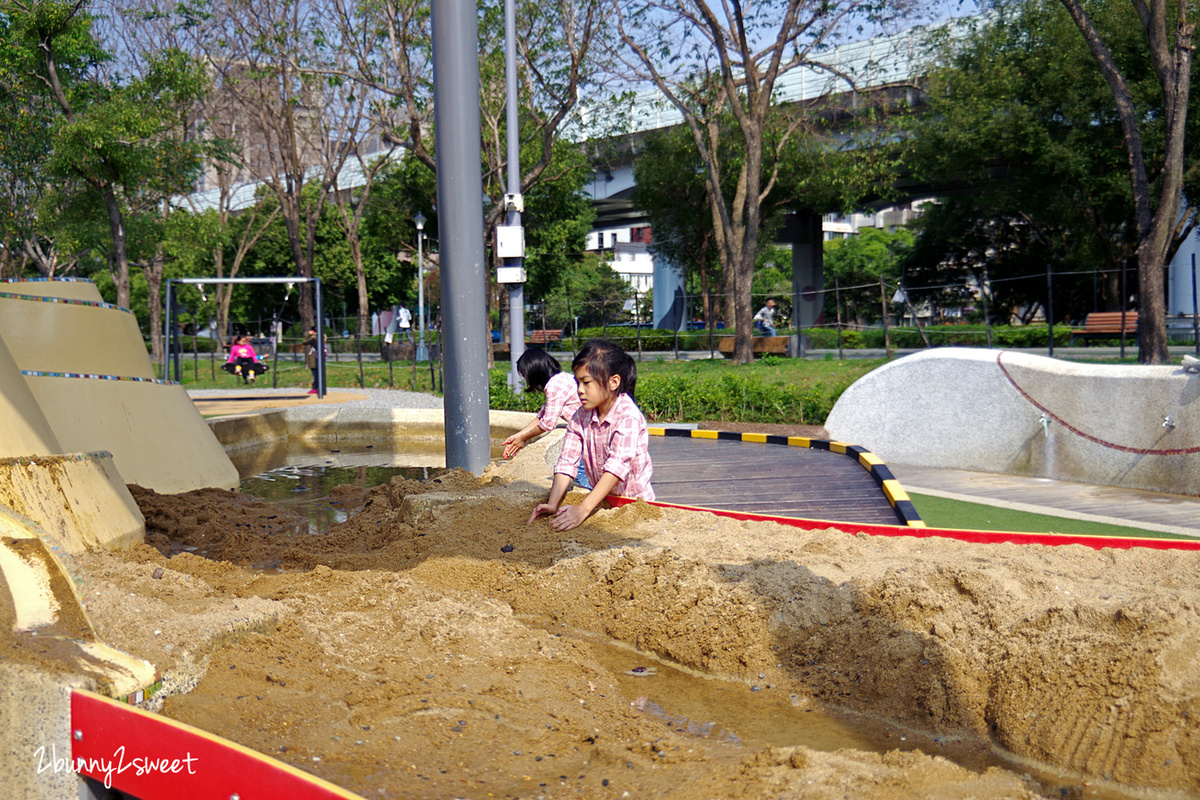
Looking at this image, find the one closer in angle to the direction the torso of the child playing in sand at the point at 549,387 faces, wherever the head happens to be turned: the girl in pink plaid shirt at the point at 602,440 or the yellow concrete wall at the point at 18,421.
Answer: the yellow concrete wall

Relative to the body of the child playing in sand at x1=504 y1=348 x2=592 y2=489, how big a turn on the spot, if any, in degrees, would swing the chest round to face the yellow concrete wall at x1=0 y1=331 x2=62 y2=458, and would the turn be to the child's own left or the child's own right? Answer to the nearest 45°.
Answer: approximately 45° to the child's own left

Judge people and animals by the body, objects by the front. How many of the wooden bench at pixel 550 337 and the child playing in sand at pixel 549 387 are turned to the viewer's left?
1

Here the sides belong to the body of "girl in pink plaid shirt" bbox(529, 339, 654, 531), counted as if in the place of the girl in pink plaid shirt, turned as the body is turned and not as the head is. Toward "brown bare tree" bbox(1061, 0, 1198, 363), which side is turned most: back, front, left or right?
back

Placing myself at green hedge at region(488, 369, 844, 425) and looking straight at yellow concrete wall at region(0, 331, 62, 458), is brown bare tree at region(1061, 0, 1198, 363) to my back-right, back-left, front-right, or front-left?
back-left

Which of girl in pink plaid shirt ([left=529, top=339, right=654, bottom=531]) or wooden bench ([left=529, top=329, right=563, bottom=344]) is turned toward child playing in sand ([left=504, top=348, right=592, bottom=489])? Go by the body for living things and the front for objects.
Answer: the wooden bench

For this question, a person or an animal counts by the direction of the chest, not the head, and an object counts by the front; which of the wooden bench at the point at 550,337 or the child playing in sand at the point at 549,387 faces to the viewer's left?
the child playing in sand

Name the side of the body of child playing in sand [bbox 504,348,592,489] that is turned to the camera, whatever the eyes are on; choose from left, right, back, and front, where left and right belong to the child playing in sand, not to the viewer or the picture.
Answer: left

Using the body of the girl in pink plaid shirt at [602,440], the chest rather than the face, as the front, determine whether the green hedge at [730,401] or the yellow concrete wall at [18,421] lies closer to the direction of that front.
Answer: the yellow concrete wall

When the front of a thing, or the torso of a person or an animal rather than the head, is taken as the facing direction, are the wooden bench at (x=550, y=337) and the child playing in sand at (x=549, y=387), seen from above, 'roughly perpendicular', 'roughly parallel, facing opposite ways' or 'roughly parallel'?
roughly perpendicular
